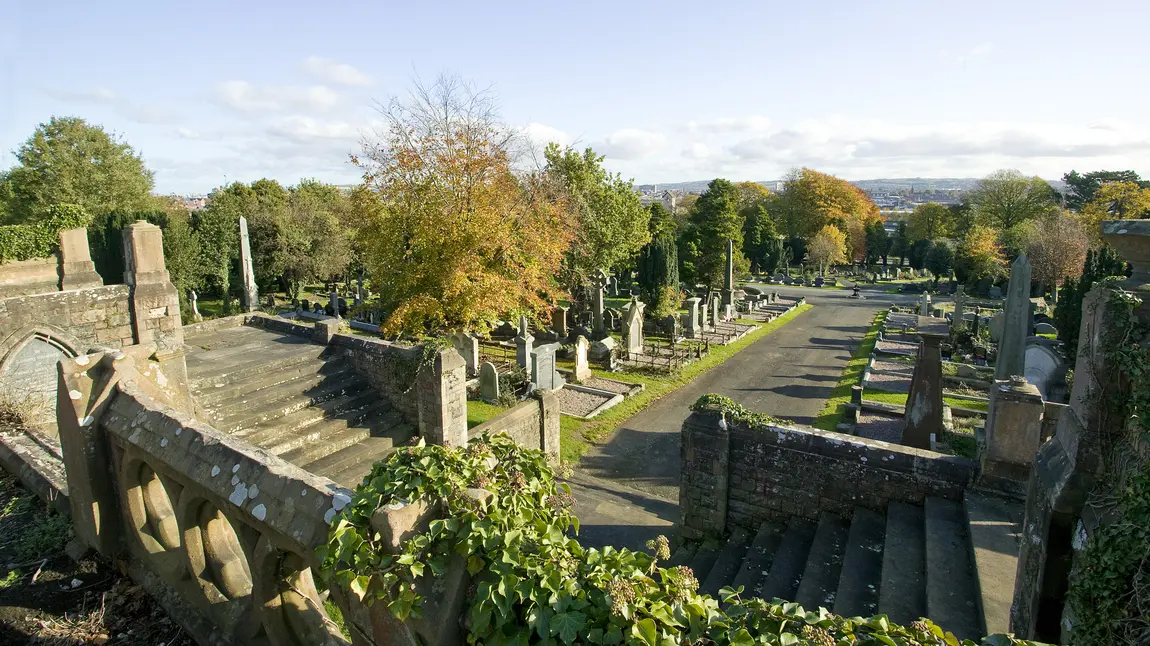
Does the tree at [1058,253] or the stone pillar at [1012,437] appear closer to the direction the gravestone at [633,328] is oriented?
the stone pillar

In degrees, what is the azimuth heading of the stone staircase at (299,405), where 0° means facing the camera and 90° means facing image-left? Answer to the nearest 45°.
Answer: approximately 315°

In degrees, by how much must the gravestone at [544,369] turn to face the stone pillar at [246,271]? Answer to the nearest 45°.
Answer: approximately 180°

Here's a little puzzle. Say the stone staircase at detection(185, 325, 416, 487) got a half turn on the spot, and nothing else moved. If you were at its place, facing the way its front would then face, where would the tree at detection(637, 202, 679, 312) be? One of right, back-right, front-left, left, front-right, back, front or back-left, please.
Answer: right

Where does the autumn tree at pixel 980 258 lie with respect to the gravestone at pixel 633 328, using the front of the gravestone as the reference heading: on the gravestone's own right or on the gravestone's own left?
on the gravestone's own left

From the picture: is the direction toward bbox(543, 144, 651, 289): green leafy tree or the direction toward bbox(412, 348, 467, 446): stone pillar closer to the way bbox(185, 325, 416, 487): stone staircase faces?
the stone pillar

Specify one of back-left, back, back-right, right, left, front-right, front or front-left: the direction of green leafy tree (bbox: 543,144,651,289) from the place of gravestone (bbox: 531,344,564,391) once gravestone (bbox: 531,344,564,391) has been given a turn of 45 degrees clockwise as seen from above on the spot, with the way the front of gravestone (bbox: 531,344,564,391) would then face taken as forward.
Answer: back

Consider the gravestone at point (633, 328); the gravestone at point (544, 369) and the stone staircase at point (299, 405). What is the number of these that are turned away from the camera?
0

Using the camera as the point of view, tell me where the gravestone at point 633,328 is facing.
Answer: facing the viewer and to the right of the viewer

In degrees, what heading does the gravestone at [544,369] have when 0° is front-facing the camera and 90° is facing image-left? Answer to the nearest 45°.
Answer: approximately 315°
